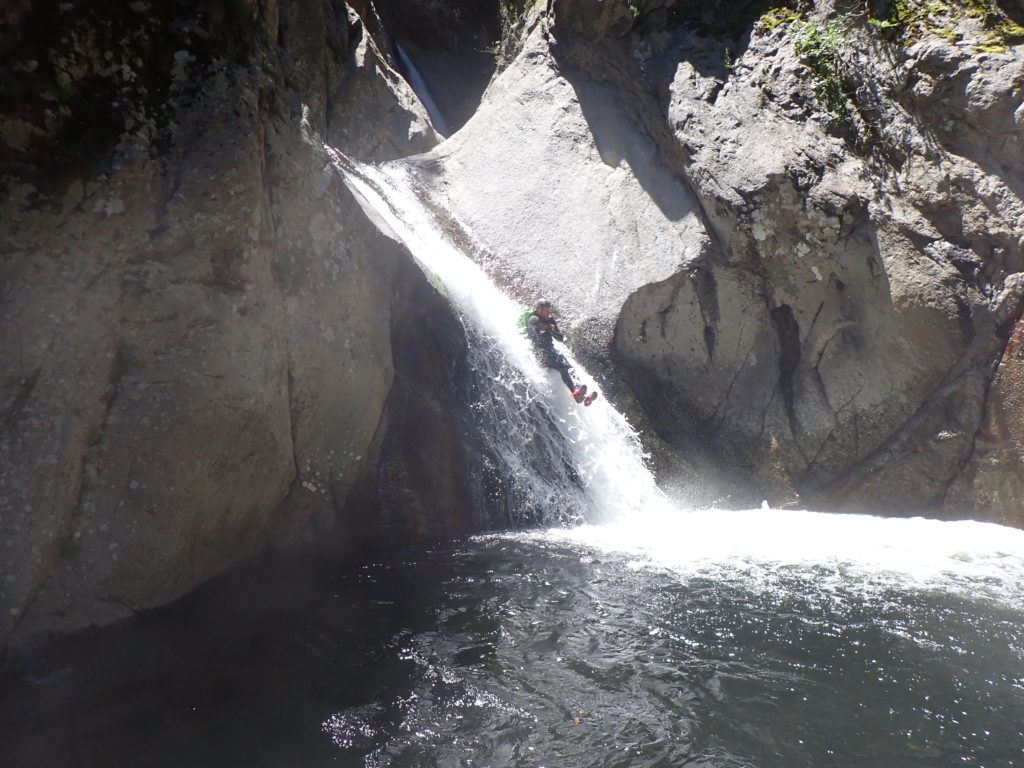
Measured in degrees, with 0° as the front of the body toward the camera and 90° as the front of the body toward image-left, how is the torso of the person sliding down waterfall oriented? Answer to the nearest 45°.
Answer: approximately 315°
